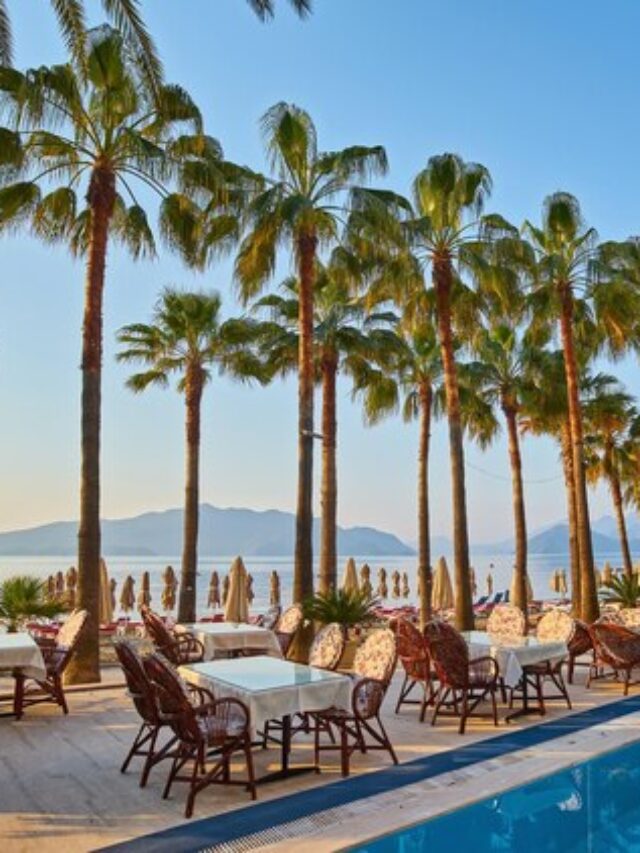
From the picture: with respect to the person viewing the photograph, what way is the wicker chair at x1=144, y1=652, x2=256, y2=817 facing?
facing away from the viewer and to the right of the viewer

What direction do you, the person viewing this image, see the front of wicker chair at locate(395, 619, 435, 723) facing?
facing away from the viewer and to the right of the viewer

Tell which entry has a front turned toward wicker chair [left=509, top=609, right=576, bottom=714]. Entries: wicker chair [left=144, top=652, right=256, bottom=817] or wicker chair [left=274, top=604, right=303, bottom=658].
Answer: wicker chair [left=144, top=652, right=256, bottom=817]

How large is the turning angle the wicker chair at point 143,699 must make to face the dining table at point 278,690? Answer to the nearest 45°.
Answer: approximately 45° to its right

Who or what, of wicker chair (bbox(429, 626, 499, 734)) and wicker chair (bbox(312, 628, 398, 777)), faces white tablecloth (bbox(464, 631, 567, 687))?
wicker chair (bbox(429, 626, 499, 734))

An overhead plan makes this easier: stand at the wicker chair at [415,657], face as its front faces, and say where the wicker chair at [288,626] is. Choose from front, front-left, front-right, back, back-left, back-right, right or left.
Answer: left

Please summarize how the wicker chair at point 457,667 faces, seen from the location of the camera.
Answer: facing away from the viewer and to the right of the viewer

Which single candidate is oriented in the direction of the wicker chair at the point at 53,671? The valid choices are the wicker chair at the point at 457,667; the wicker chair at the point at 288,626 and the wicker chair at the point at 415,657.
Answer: the wicker chair at the point at 288,626

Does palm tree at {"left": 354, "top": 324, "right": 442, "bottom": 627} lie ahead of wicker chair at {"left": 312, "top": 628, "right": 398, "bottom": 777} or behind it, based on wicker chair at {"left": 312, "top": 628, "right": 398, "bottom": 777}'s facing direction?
behind

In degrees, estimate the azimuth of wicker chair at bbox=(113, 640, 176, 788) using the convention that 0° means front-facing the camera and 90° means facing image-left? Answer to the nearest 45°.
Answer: approximately 225°
